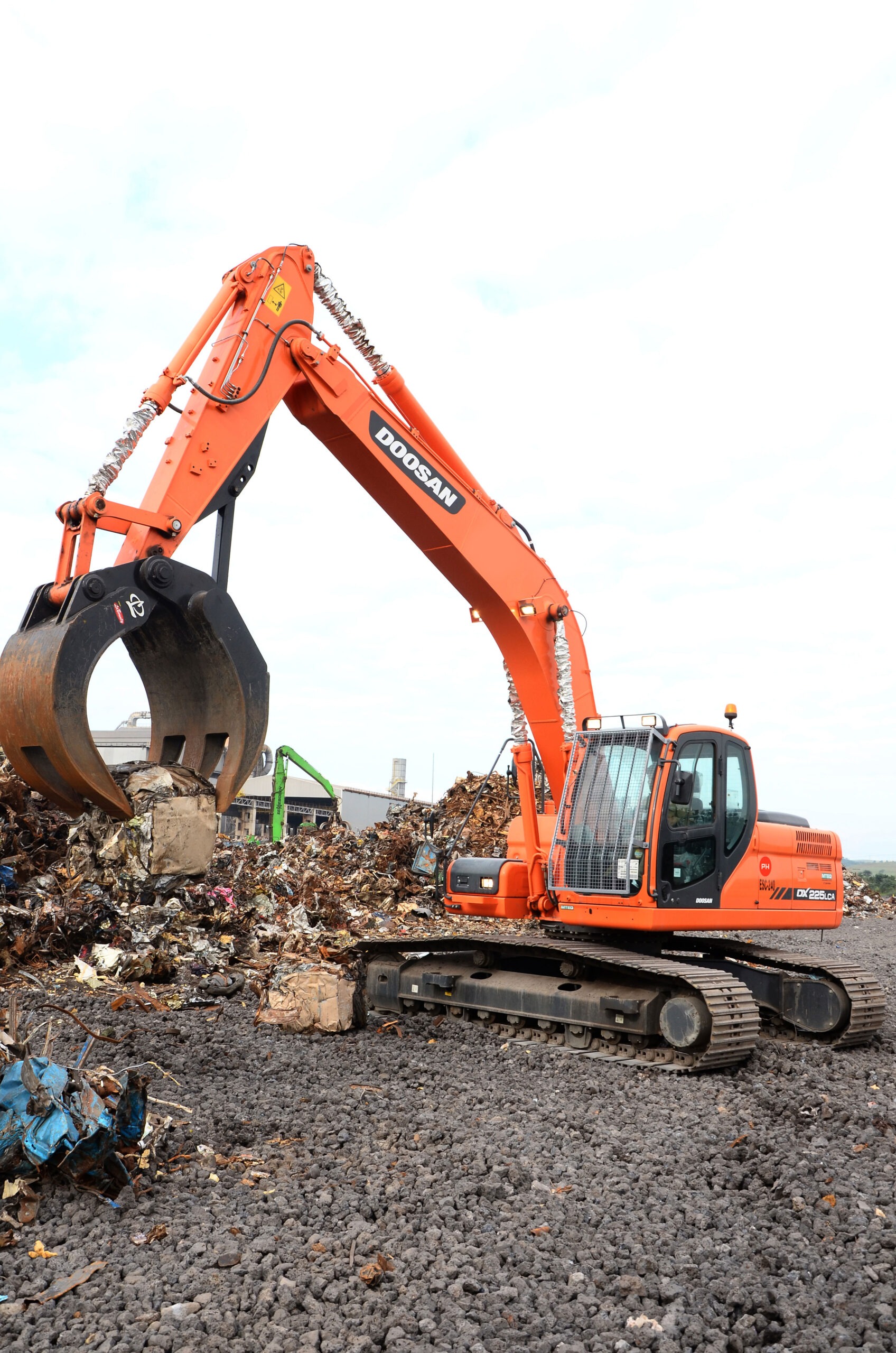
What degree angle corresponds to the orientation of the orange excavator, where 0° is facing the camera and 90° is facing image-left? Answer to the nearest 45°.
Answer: approximately 45°
